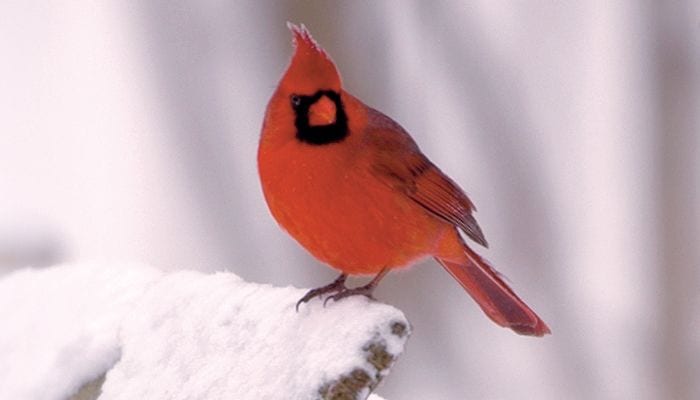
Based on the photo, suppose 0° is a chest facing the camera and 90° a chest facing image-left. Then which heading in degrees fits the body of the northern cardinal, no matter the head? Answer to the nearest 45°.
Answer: approximately 45°
